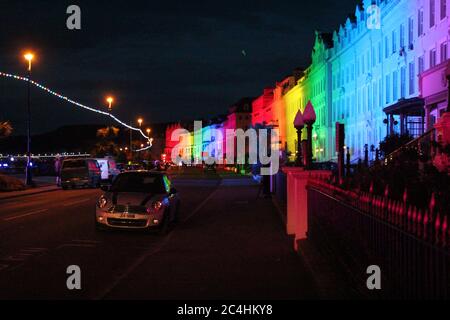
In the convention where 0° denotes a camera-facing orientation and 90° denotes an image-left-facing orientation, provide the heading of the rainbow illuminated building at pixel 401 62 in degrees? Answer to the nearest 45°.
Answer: approximately 45°

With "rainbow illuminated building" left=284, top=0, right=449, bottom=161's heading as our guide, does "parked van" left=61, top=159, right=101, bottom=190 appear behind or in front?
in front

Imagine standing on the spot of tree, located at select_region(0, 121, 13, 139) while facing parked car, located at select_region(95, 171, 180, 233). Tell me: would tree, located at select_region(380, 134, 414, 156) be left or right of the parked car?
left

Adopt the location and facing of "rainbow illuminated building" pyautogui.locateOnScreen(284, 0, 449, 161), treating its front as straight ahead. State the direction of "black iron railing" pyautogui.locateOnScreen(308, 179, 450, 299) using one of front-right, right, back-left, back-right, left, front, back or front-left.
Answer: front-left

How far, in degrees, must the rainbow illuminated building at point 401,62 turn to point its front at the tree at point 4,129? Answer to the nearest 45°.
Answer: approximately 45° to its right

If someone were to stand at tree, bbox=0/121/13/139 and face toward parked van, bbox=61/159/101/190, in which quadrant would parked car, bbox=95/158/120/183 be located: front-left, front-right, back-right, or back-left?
front-left

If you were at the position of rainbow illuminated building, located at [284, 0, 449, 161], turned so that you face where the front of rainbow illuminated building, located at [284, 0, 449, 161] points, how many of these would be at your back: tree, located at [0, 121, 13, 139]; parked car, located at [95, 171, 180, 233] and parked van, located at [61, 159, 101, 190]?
0

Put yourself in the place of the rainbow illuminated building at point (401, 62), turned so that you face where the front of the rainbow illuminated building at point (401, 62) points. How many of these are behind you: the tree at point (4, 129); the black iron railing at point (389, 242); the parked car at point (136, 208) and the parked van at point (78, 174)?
0

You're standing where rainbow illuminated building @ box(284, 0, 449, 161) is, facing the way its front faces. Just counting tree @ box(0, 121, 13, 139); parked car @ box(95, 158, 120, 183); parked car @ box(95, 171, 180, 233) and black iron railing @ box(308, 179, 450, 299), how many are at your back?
0

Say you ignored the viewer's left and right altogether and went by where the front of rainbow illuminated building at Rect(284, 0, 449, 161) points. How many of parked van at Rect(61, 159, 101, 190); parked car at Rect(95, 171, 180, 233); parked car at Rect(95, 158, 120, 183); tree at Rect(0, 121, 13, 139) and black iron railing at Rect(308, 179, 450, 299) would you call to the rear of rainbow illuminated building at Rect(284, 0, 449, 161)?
0
